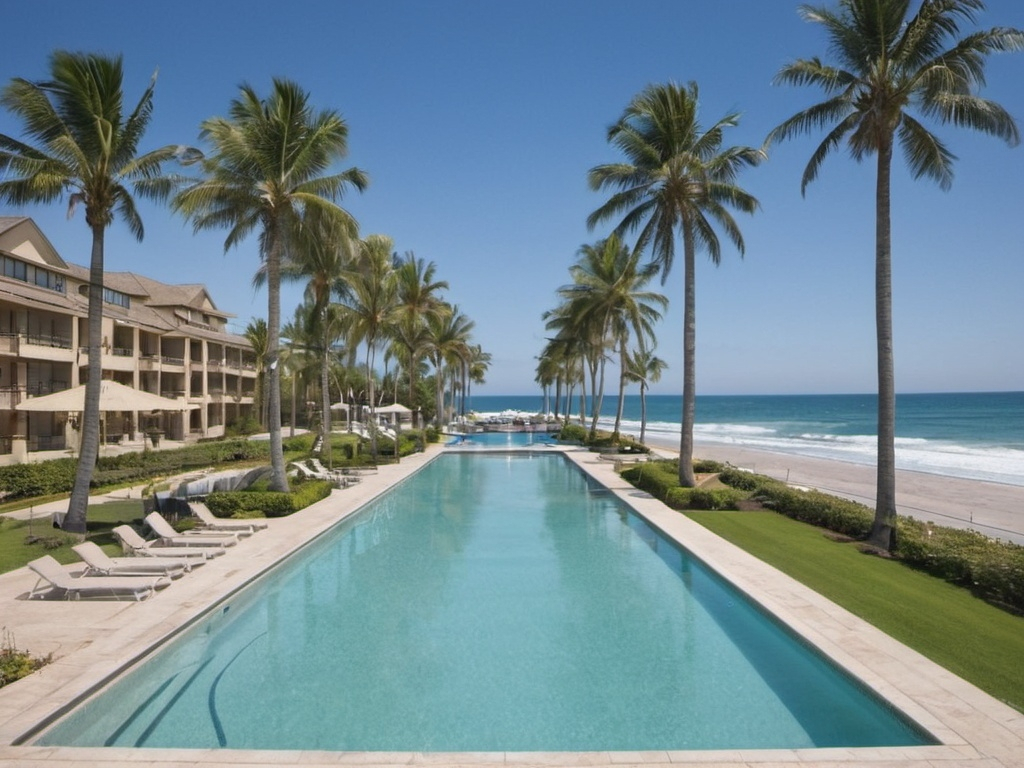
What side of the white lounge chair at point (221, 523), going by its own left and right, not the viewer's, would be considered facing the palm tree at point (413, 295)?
left

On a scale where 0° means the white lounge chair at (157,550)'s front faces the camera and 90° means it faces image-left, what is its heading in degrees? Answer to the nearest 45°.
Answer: approximately 270°

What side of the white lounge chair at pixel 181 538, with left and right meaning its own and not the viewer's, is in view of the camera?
right

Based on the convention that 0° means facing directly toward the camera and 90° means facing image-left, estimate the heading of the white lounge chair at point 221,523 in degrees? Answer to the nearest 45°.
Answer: approximately 270°

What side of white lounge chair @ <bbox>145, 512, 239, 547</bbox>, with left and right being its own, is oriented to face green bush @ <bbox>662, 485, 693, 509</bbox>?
front

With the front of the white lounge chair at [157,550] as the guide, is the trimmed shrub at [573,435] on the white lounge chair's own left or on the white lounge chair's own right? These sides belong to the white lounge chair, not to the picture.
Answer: on the white lounge chair's own left

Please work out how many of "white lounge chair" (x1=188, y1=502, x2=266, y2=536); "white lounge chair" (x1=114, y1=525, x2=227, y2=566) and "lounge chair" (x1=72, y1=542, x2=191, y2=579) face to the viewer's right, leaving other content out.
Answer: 3

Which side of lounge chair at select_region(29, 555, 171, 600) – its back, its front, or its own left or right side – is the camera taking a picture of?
right

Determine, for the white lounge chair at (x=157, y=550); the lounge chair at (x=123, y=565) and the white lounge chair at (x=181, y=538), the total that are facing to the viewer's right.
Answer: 3

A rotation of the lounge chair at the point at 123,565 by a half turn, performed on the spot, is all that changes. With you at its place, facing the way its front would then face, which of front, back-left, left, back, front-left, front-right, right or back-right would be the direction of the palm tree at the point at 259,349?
right

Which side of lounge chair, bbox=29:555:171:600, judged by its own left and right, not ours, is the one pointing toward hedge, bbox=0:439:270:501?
left

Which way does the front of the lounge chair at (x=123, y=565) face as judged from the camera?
facing to the right of the viewer
